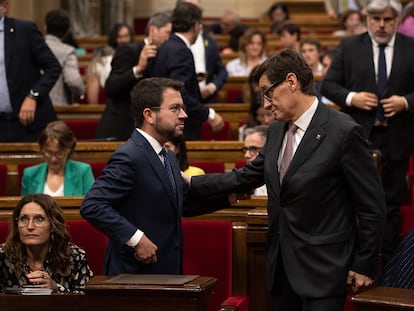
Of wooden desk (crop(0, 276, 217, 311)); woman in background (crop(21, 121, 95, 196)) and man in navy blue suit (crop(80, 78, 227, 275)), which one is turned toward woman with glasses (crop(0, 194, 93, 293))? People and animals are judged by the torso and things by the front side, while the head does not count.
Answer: the woman in background

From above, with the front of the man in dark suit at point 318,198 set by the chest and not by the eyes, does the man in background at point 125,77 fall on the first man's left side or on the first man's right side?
on the first man's right side

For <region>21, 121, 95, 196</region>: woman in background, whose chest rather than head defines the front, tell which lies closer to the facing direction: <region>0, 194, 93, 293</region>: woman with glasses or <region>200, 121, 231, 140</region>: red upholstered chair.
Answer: the woman with glasses

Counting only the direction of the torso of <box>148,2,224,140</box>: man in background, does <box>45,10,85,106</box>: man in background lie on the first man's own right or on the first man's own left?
on the first man's own left

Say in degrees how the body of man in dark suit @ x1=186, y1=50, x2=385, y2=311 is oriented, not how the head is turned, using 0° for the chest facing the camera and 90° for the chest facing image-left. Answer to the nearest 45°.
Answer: approximately 45°

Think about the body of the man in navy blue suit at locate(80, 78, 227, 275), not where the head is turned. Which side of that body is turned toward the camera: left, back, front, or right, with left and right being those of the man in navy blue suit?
right

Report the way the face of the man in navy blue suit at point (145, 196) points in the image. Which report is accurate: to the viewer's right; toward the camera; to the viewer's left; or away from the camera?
to the viewer's right

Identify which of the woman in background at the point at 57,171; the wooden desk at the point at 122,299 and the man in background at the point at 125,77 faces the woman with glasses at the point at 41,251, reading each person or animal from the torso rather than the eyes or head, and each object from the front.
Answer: the woman in background

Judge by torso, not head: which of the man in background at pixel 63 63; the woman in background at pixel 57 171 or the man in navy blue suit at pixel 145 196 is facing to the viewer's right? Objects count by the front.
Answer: the man in navy blue suit
